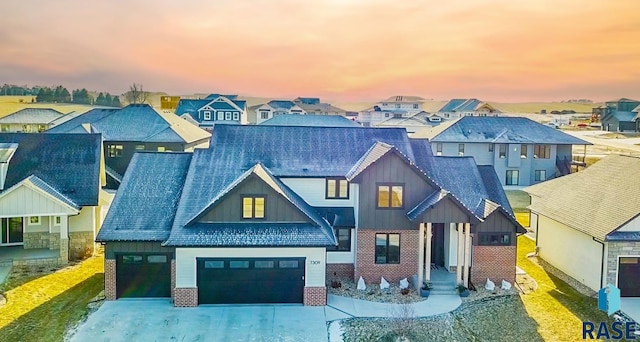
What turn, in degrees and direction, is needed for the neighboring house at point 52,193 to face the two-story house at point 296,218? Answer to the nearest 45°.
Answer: approximately 45° to its left

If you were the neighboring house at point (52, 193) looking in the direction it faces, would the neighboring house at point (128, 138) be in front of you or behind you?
behind

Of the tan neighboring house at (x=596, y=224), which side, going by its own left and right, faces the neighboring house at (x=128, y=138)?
right

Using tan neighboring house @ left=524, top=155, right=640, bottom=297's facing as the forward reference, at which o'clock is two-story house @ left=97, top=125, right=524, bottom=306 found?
The two-story house is roughly at 2 o'clock from the tan neighboring house.

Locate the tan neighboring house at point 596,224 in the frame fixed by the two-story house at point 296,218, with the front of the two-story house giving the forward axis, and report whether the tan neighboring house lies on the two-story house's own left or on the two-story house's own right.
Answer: on the two-story house's own left
